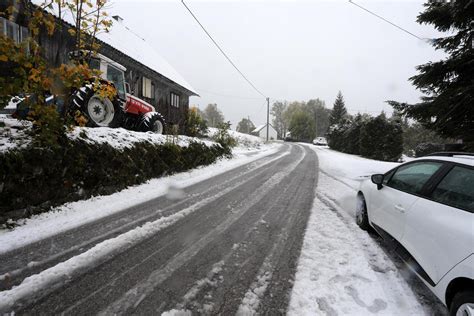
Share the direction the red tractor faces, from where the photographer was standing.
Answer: facing away from the viewer and to the right of the viewer

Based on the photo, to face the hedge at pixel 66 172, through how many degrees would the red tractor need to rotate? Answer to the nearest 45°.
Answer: approximately 135° to its right

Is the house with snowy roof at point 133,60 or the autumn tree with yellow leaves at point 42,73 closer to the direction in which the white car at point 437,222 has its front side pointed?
the house with snowy roof

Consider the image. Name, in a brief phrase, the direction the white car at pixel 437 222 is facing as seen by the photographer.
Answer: facing away from the viewer and to the left of the viewer

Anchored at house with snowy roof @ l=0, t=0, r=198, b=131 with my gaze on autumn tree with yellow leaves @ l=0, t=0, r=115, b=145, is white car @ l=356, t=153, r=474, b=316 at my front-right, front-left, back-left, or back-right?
front-left

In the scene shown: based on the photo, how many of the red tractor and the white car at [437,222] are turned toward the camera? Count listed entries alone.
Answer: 0

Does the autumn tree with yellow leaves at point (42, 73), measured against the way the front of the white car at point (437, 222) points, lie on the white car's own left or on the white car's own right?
on the white car's own left

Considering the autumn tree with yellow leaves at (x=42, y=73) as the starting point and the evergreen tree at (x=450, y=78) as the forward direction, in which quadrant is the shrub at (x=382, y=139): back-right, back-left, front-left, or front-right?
front-left

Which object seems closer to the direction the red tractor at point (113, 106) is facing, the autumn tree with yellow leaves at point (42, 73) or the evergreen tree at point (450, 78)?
the evergreen tree
